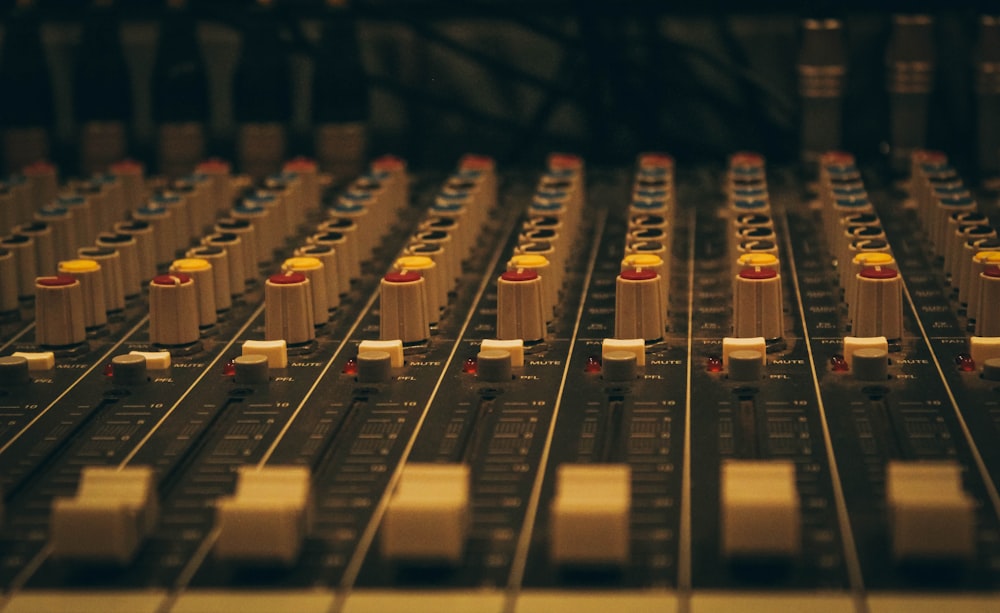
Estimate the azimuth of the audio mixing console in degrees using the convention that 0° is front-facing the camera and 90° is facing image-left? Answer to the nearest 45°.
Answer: approximately 0°
